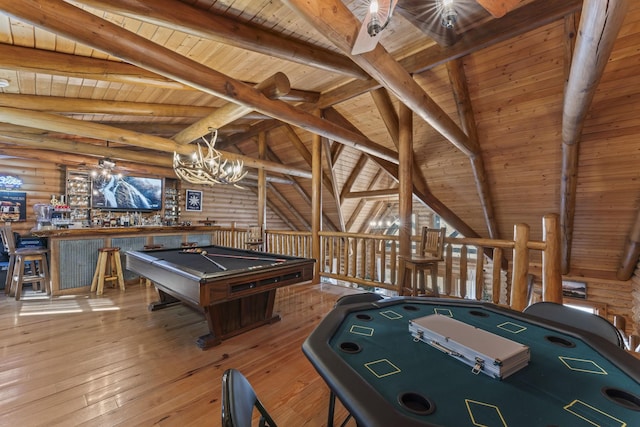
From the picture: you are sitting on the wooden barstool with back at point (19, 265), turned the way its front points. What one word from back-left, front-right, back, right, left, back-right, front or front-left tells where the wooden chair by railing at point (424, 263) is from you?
front-right

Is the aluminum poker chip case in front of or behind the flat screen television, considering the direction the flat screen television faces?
in front

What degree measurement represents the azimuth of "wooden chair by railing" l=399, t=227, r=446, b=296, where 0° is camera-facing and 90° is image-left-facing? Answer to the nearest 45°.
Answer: approximately 45°

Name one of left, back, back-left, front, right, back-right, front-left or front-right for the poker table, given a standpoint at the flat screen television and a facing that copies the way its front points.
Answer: front

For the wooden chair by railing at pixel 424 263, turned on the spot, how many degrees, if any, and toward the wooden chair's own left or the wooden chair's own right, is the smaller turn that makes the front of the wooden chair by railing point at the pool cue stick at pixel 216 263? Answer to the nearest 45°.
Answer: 0° — it already faces it

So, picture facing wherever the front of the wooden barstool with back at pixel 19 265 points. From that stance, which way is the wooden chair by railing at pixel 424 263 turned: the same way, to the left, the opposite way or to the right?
the opposite way

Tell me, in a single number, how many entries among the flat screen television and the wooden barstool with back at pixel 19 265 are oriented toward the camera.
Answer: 1

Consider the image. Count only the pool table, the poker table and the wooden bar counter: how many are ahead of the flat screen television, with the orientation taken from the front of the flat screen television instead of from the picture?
3

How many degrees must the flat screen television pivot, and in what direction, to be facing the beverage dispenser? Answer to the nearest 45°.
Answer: approximately 45° to its right

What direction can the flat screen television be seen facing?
toward the camera

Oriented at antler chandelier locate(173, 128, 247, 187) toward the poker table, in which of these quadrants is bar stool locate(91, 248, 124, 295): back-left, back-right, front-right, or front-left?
back-right

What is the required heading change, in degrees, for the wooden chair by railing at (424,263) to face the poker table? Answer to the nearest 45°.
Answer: approximately 45° to its left
